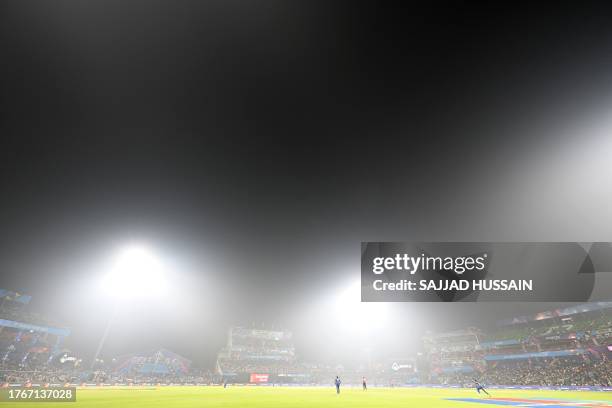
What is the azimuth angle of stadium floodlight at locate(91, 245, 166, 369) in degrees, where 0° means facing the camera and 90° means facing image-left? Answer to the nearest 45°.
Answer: approximately 315°
